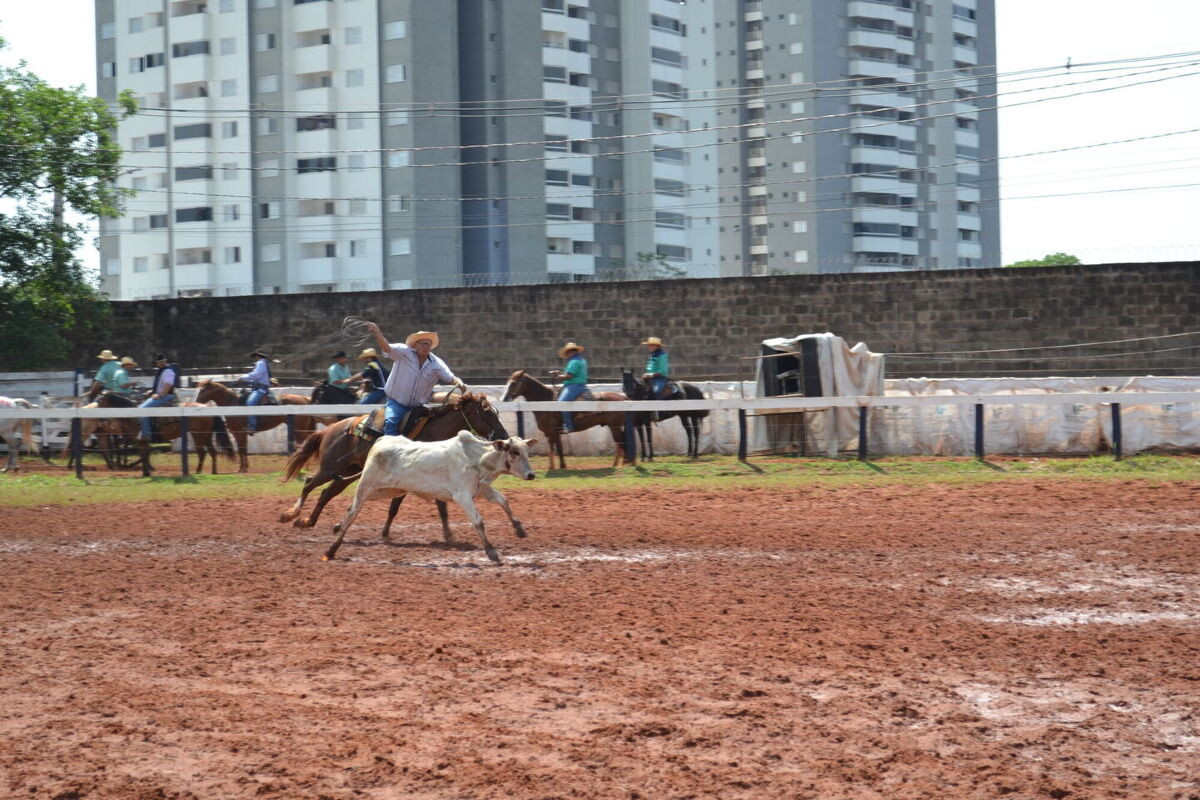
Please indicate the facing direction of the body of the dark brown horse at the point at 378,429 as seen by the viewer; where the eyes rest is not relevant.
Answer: to the viewer's right

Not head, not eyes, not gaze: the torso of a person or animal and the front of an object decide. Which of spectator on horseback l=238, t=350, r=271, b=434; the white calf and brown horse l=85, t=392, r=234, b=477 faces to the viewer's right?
the white calf

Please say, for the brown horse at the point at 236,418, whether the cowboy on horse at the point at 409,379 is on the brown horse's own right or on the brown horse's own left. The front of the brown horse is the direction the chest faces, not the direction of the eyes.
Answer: on the brown horse's own left

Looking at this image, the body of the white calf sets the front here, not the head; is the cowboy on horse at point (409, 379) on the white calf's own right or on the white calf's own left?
on the white calf's own left

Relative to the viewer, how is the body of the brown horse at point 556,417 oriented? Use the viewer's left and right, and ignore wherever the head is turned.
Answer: facing to the left of the viewer

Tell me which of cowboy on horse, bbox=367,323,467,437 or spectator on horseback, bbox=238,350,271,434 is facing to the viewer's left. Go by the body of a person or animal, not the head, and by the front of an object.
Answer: the spectator on horseback

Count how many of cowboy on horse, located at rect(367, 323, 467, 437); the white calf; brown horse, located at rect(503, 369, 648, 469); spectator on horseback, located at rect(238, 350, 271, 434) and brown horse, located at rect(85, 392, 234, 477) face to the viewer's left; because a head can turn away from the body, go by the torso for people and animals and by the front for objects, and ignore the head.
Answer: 3

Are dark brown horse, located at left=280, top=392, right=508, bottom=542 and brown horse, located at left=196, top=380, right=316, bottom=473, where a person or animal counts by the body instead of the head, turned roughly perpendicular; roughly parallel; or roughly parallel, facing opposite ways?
roughly parallel, facing opposite ways

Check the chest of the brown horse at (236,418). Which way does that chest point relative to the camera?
to the viewer's left

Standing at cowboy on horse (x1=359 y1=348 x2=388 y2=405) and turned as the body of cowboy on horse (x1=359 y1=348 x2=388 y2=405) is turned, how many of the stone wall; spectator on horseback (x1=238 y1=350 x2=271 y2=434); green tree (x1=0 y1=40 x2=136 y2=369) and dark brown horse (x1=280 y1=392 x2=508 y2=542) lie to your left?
1

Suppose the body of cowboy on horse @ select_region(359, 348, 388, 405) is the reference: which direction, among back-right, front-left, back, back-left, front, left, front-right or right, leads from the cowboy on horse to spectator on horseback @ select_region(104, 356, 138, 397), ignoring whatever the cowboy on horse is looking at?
front-right

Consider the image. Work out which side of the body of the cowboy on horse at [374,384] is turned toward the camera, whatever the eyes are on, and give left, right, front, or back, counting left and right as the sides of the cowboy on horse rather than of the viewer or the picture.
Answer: left

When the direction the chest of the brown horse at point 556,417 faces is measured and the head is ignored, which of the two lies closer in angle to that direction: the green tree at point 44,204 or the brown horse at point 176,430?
the brown horse

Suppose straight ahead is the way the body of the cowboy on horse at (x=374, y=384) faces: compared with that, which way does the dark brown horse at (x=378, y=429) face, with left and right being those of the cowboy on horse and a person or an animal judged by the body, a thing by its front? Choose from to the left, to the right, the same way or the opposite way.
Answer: the opposite way

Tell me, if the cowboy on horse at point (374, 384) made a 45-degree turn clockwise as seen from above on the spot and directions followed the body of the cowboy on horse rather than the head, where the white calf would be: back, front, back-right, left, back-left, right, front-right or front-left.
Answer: back-left

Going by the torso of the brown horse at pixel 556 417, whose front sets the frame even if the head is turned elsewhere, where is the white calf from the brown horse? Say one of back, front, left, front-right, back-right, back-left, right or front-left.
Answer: left
